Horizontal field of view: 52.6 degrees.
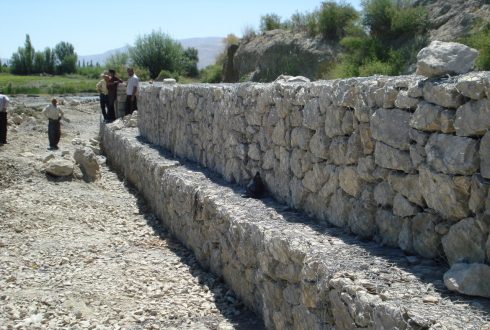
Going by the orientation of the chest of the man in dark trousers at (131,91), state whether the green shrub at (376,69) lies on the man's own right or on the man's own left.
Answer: on the man's own left

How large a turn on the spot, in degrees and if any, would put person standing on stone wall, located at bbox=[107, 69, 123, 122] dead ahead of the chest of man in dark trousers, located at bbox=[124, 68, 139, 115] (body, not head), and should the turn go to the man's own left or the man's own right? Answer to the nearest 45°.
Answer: approximately 45° to the man's own right

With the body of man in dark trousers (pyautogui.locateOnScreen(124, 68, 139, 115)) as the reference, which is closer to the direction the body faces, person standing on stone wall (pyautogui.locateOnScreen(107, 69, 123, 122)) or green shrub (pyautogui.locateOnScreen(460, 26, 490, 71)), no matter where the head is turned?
the person standing on stone wall

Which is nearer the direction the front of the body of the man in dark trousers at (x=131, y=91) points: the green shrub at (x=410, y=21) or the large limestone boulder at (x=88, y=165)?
the large limestone boulder

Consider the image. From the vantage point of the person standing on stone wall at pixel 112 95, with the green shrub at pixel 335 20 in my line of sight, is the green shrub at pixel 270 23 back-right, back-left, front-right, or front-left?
front-left

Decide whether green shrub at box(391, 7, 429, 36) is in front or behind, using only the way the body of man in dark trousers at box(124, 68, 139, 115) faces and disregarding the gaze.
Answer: behind

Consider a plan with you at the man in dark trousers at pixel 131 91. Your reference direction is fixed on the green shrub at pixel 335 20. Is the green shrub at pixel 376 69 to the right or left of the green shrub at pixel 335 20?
right

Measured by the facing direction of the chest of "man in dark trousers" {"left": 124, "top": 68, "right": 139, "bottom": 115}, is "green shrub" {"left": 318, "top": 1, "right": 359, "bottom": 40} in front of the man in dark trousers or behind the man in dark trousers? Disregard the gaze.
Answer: behind

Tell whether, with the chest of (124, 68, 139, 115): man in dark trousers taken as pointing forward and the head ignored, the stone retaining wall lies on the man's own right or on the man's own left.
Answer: on the man's own left
